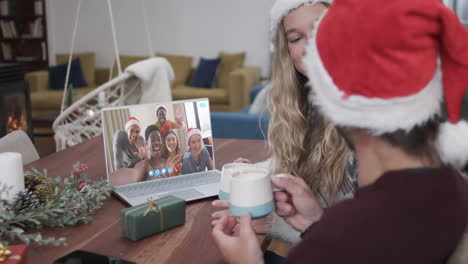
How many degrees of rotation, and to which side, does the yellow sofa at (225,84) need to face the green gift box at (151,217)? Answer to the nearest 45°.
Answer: approximately 45° to its left

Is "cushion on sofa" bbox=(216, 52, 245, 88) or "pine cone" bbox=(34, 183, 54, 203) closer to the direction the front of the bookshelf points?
the pine cone

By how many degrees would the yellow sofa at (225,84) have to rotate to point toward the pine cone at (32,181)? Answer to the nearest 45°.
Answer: approximately 45° to its left

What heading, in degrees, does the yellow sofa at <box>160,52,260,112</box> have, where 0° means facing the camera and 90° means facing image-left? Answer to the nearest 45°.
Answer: approximately 45°

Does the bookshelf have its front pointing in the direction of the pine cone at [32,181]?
yes

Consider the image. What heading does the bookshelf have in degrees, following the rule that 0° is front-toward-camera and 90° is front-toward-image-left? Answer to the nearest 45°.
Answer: approximately 0°

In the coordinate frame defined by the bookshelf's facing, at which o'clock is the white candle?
The white candle is roughly at 12 o'clock from the bookshelf.
